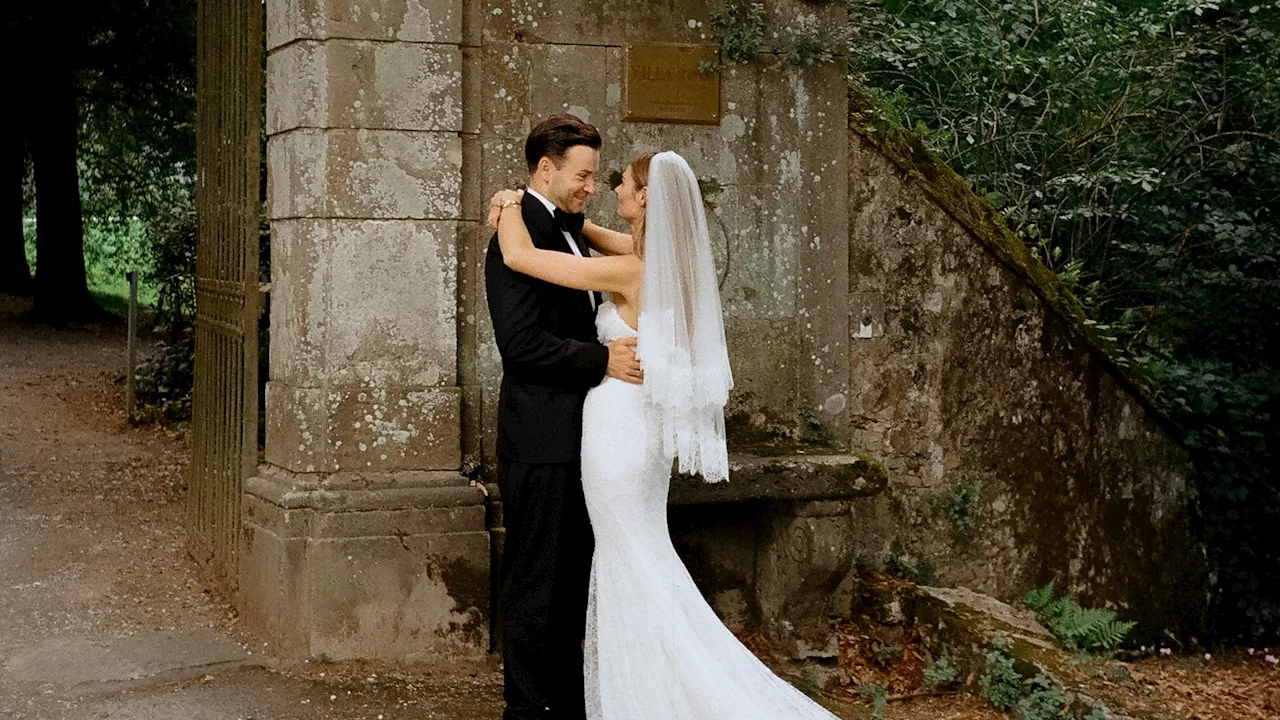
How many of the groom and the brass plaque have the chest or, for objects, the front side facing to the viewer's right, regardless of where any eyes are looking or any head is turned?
1

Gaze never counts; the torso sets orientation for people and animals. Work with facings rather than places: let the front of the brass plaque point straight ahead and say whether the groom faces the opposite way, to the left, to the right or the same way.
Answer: to the left

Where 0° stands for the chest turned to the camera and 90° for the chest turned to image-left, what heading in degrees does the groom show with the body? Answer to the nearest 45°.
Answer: approximately 270°

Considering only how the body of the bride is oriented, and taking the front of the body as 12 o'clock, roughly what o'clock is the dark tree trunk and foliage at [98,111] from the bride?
The dark tree trunk and foliage is roughly at 2 o'clock from the bride.

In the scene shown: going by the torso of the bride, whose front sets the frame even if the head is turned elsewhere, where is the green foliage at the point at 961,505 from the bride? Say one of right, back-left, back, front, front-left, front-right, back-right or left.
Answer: back-right

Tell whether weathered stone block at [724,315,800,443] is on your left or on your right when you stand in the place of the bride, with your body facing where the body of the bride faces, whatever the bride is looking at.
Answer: on your right

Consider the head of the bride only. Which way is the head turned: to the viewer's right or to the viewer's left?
to the viewer's left

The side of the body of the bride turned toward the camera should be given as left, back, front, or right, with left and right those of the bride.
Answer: left

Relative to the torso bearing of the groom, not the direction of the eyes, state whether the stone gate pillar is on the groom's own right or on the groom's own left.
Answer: on the groom's own left

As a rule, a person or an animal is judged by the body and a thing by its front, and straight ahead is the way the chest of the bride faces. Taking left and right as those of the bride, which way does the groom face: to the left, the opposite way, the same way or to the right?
the opposite way

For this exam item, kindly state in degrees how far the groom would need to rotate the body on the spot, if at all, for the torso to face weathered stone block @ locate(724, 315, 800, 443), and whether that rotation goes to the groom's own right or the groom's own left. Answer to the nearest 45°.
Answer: approximately 45° to the groom's own left

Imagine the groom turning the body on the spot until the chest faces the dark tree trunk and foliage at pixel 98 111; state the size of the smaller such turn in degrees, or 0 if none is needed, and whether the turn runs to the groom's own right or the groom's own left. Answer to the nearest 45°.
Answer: approximately 135° to the groom's own left

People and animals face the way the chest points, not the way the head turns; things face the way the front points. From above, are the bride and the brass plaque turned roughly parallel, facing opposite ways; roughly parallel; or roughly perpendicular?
roughly perpendicular
